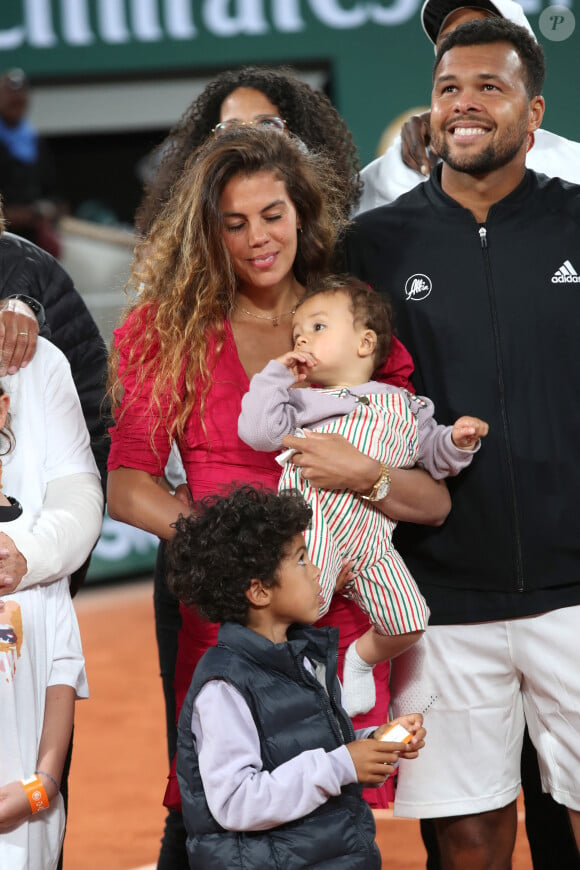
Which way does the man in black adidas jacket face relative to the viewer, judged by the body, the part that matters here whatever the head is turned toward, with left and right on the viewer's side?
facing the viewer

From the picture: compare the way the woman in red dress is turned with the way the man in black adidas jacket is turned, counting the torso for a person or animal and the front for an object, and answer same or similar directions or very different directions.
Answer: same or similar directions

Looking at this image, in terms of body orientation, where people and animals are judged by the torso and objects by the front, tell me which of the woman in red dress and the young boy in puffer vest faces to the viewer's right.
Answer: the young boy in puffer vest

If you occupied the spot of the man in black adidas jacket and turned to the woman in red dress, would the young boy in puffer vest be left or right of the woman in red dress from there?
left

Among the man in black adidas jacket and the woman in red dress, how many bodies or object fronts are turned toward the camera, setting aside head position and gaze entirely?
2

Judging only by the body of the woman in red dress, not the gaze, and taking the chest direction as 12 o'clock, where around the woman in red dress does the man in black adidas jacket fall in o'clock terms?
The man in black adidas jacket is roughly at 9 o'clock from the woman in red dress.

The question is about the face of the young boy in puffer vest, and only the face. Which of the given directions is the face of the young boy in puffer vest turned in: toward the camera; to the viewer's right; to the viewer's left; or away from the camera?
to the viewer's right

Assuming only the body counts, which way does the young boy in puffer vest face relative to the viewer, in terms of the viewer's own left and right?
facing to the right of the viewer

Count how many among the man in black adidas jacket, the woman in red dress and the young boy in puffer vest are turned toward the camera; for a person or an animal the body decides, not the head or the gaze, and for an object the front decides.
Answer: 2
